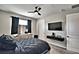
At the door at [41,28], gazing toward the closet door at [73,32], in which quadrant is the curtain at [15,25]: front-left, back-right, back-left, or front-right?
back-right

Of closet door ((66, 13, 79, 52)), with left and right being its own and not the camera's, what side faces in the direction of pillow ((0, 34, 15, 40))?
front

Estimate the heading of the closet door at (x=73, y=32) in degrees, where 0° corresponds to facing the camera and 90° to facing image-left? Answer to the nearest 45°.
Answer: approximately 45°

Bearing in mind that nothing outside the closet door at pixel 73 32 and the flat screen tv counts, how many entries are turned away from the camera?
0

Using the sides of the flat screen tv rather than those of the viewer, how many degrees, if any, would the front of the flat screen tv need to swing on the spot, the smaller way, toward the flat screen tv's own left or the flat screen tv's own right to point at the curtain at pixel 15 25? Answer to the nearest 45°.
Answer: approximately 45° to the flat screen tv's own right

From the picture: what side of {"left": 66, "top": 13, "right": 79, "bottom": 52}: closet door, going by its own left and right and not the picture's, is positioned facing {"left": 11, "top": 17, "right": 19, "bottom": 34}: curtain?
front

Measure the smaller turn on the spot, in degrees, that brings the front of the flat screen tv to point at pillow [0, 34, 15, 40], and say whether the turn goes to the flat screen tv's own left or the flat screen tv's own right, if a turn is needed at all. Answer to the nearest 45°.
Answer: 0° — it already faces it

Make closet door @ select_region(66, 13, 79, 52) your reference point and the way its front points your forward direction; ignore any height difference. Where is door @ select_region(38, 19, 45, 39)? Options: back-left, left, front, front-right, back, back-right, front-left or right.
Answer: front-right
